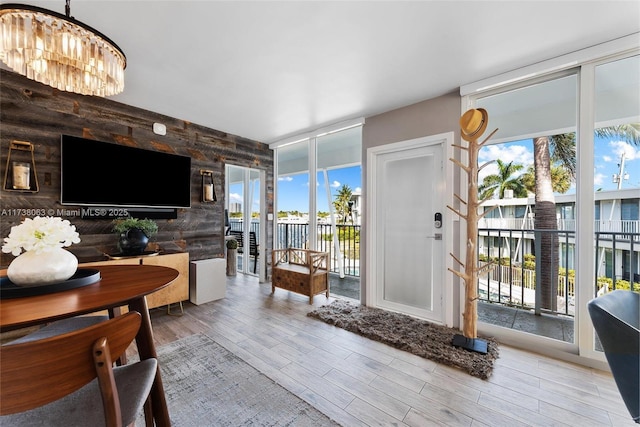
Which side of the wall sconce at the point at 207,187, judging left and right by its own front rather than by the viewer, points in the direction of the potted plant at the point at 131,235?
right

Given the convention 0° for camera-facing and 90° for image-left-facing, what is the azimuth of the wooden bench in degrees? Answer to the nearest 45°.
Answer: approximately 45°

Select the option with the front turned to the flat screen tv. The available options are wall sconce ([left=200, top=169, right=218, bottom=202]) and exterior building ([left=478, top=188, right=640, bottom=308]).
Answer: the exterior building

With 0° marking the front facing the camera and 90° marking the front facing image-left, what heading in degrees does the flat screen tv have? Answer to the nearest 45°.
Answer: approximately 315°

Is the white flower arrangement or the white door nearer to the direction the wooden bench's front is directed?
the white flower arrangement

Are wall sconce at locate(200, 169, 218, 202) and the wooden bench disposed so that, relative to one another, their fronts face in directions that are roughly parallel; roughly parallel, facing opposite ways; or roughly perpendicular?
roughly perpendicular

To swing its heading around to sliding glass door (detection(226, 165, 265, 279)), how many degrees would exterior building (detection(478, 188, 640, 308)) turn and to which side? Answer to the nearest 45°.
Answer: approximately 45° to its right

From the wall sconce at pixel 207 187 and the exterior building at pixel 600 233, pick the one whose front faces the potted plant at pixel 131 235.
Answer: the exterior building

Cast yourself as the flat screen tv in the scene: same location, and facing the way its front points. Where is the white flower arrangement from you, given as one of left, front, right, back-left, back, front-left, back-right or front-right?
front-right

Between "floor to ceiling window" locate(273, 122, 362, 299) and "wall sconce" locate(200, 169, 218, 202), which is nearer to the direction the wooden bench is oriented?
the wall sconce
